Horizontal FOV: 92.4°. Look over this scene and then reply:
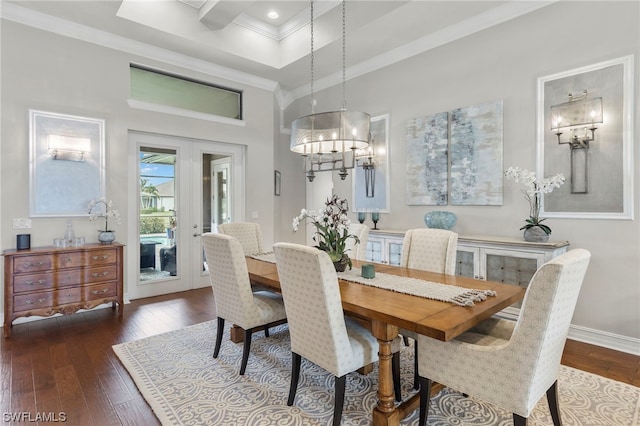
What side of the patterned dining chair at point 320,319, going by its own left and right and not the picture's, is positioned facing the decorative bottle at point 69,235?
left

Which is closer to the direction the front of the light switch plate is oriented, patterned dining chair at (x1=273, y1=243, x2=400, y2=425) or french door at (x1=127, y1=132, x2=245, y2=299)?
the patterned dining chair

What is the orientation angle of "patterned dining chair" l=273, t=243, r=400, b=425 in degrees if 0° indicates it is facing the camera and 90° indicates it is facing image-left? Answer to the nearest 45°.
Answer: approximately 225°

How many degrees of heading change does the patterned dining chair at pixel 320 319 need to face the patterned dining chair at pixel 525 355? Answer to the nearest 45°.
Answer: approximately 45° to its right

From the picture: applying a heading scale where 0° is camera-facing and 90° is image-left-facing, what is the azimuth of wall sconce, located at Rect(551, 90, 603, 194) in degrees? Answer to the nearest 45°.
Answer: approximately 45°

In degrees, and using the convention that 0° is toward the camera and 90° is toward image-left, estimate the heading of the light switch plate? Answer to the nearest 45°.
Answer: approximately 0°

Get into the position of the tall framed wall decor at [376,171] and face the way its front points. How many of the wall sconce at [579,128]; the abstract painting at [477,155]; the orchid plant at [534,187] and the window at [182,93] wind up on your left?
3

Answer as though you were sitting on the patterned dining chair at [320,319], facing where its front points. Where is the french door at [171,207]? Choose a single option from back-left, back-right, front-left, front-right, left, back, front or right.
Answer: left

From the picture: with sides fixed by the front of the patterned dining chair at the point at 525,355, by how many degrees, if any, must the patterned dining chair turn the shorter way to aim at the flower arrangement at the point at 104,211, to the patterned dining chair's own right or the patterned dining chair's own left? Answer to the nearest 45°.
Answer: approximately 45° to the patterned dining chair's own left

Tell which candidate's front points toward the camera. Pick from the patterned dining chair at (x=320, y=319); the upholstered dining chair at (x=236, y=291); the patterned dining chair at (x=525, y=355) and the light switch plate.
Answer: the light switch plate

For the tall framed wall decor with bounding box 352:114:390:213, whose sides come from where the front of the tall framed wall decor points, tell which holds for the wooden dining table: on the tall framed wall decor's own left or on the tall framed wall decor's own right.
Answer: on the tall framed wall decor's own left

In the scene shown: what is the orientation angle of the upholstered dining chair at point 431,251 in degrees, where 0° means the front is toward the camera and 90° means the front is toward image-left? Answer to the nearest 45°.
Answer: approximately 45°

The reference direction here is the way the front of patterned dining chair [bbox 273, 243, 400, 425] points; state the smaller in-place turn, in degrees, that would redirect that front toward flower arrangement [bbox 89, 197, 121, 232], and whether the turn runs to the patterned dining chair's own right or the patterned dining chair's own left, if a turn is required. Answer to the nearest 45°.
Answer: approximately 90° to the patterned dining chair's own left
